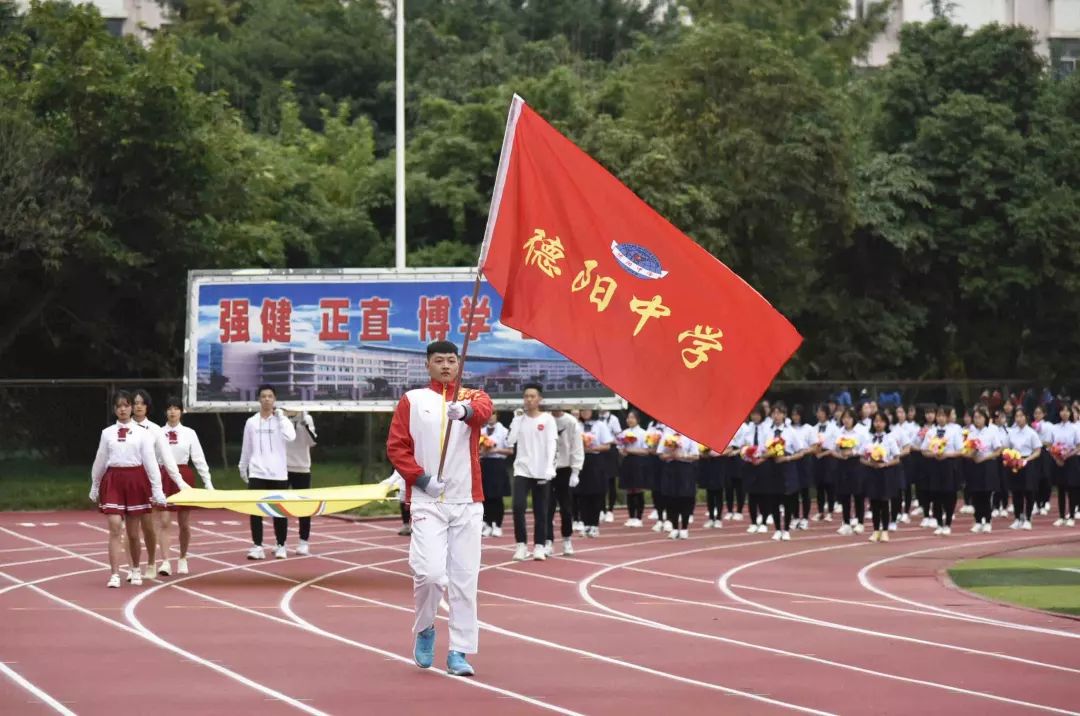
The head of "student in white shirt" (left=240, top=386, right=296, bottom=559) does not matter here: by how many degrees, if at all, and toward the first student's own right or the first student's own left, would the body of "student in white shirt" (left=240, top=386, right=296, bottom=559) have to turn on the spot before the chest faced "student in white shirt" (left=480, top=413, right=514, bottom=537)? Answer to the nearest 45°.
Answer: approximately 135° to the first student's own left

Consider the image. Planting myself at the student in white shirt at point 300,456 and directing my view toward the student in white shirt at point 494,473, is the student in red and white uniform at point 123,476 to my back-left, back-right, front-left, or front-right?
back-right

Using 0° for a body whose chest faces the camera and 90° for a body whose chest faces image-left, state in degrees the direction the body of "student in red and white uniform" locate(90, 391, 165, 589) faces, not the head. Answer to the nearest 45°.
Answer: approximately 0°
